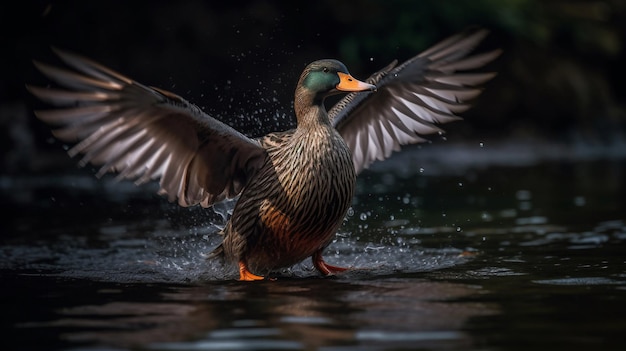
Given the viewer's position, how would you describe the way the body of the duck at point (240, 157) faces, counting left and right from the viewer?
facing the viewer and to the right of the viewer

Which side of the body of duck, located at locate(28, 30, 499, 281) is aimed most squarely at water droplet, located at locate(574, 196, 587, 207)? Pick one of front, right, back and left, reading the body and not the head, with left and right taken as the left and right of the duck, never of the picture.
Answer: left
